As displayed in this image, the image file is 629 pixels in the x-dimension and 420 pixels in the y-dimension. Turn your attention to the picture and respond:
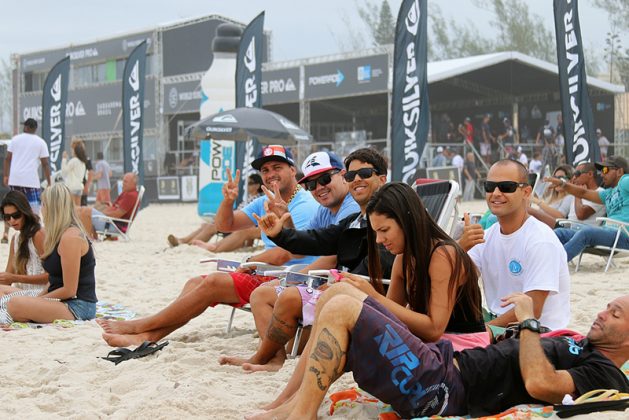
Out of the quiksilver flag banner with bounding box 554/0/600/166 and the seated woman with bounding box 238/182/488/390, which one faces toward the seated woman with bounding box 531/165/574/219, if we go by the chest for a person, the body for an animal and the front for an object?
the quiksilver flag banner

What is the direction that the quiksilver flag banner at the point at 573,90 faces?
toward the camera

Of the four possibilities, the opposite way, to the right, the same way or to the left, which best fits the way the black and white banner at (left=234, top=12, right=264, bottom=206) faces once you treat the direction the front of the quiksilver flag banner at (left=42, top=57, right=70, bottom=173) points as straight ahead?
the same way

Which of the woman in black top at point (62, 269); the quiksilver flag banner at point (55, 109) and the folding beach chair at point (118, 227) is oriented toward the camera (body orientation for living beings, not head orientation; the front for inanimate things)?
the quiksilver flag banner

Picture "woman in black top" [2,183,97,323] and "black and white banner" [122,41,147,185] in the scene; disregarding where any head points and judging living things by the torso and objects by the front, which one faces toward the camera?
the black and white banner

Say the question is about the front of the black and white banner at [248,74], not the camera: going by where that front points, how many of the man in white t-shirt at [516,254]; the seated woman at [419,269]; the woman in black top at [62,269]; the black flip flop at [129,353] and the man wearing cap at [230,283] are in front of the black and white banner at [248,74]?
5

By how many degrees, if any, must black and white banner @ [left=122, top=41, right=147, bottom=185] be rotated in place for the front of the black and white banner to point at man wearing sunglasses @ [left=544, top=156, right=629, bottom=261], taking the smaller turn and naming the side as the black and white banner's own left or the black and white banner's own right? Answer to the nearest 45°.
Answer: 0° — it already faces them

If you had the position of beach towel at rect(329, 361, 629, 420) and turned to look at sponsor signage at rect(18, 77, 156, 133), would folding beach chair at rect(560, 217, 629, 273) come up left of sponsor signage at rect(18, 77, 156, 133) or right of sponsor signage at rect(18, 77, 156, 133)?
right

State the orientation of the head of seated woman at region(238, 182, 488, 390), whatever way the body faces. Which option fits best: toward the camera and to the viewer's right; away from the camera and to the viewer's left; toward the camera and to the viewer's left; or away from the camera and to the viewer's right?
toward the camera and to the viewer's left

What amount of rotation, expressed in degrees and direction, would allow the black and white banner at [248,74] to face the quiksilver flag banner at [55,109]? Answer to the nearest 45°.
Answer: approximately 135° to its right

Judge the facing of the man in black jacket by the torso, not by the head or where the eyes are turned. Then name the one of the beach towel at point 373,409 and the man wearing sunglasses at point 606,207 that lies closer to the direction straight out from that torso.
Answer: the beach towel
